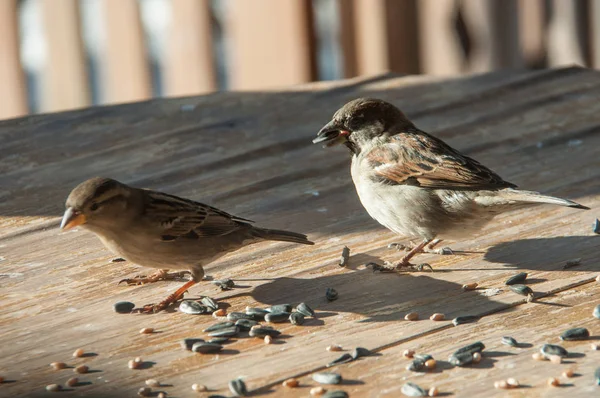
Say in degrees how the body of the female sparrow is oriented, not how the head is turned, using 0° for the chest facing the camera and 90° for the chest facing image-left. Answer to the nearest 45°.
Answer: approximately 90°

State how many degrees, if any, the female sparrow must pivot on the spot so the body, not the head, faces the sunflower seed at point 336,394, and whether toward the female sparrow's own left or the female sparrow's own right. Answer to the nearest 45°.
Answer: approximately 90° to the female sparrow's own left

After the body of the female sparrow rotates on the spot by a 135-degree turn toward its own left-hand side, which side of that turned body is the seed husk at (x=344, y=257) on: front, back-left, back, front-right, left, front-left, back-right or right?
front-left

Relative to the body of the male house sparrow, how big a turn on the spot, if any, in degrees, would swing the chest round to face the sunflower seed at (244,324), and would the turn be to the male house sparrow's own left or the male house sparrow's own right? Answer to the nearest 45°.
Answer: approximately 45° to the male house sparrow's own left

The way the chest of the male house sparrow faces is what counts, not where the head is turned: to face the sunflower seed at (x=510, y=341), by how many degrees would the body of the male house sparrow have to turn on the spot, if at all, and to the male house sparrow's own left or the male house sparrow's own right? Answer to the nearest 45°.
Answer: approximately 90° to the male house sparrow's own left

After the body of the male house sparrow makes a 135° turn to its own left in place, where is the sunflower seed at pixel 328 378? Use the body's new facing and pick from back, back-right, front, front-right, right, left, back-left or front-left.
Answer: front-right

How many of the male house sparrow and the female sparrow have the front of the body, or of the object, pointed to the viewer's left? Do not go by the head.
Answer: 2

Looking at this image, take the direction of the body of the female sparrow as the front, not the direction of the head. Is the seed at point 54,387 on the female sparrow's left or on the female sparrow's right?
on the female sparrow's left

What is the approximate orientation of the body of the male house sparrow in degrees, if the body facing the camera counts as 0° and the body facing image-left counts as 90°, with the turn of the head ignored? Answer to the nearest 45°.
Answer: approximately 90°

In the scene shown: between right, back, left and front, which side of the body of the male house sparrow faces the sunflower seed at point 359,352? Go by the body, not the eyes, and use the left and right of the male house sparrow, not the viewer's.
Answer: left

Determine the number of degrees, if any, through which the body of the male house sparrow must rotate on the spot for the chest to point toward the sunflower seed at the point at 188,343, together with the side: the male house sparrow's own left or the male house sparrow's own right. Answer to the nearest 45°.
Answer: approximately 45° to the male house sparrow's own left

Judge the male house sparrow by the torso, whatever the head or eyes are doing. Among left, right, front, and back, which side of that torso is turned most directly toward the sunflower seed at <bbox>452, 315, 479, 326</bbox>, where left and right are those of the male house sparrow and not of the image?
left
